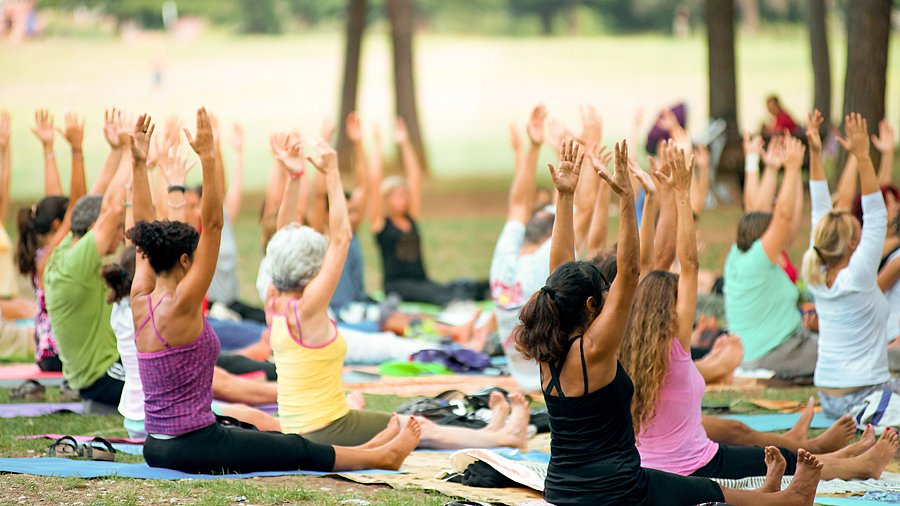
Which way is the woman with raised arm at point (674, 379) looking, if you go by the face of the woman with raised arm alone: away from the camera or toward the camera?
away from the camera

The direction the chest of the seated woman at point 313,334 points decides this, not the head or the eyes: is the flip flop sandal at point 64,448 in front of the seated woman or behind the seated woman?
behind

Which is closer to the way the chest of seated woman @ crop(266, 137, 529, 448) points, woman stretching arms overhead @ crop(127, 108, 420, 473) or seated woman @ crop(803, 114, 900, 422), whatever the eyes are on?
the seated woman

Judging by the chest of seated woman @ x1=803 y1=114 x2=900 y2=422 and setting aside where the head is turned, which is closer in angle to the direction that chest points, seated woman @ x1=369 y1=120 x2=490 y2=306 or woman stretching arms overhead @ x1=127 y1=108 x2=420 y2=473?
the seated woman

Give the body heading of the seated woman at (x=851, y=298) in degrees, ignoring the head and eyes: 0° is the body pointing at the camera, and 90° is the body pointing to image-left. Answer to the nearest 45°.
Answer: approximately 225°

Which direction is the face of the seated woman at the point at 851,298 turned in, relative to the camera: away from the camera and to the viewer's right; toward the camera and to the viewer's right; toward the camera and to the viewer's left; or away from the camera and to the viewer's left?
away from the camera and to the viewer's right

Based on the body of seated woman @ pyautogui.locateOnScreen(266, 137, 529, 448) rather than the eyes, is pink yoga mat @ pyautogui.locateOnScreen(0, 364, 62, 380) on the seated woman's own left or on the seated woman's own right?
on the seated woman's own left
